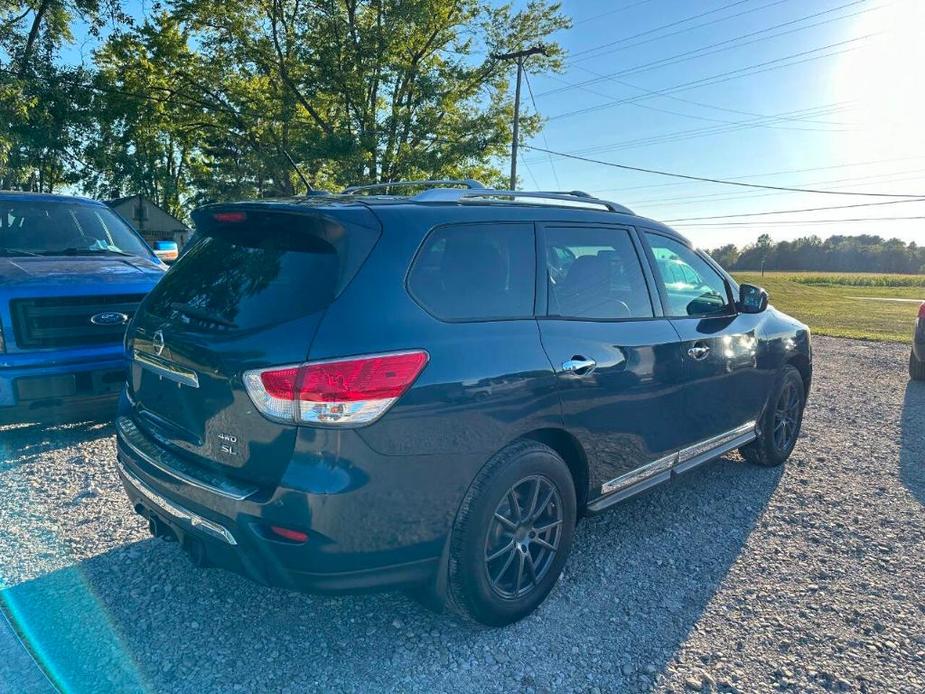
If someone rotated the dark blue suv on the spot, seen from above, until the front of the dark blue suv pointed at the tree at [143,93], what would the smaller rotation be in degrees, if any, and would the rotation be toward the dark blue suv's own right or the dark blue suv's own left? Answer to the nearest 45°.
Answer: approximately 90° to the dark blue suv's own left

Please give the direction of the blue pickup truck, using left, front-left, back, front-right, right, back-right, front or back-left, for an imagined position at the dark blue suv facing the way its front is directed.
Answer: left

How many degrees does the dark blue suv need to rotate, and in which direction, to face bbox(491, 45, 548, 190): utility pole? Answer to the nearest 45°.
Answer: approximately 45° to its left

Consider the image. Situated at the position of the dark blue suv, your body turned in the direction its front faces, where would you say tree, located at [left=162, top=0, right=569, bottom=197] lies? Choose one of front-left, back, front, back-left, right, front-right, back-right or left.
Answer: front-left

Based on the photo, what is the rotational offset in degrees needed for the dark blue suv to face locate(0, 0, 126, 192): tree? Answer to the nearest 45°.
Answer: approximately 90° to its left

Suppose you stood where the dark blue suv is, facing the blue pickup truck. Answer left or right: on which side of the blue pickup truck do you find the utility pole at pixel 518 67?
right

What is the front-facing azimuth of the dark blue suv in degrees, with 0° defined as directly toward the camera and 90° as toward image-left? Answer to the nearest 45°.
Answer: approximately 225°
